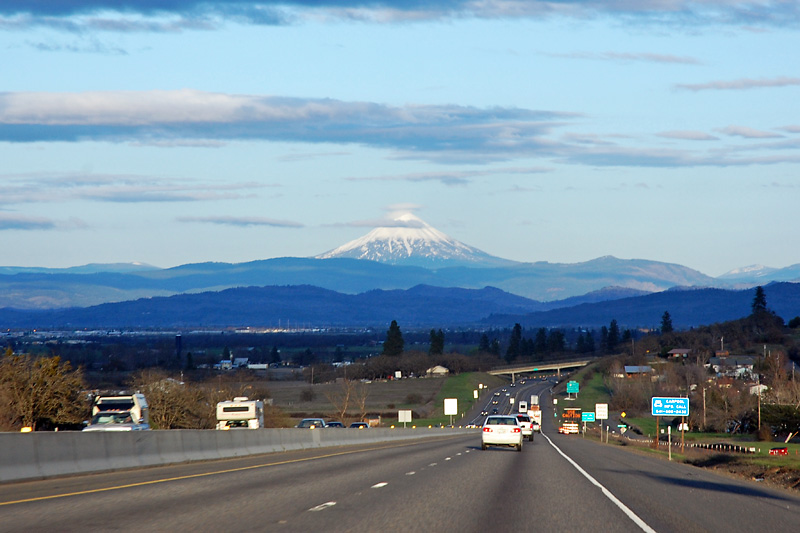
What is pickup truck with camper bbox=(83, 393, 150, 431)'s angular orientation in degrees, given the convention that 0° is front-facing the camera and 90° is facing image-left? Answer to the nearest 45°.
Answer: approximately 45°

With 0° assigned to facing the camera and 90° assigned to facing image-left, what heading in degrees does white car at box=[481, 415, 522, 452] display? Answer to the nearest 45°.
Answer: approximately 180°

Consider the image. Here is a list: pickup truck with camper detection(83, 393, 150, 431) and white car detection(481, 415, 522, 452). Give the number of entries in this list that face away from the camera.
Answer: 1

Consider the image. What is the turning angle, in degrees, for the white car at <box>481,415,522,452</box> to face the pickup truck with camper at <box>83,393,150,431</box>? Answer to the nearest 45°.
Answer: approximately 90° to its left

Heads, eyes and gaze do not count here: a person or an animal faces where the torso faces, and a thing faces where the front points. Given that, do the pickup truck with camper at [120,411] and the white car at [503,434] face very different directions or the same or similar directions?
very different directions

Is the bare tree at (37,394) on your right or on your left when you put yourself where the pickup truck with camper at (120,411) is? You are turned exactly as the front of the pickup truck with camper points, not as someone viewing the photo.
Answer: on your right

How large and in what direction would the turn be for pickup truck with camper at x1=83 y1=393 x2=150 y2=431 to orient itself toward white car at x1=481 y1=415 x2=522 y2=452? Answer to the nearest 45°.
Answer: approximately 135° to its left

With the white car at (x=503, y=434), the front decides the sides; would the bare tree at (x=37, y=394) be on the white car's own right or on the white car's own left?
on the white car's own left

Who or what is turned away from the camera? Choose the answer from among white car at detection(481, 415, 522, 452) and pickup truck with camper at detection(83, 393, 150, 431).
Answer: the white car
